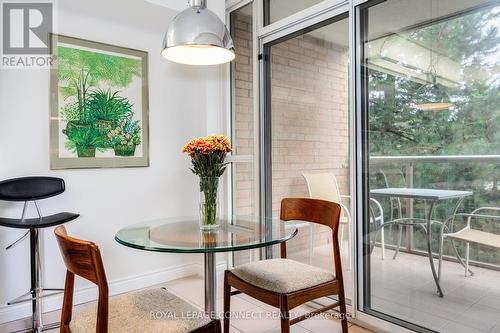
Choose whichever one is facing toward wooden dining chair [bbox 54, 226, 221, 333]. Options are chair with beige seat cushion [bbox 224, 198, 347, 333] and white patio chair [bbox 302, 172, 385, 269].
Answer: the chair with beige seat cushion

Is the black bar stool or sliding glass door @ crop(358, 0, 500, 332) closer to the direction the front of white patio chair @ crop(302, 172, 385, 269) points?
the sliding glass door

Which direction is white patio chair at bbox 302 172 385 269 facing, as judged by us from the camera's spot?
facing away from the viewer and to the right of the viewer

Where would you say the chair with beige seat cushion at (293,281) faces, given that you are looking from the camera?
facing the viewer and to the left of the viewer

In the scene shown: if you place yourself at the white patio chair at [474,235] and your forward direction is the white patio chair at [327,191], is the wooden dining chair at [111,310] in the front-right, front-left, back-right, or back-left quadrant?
front-left

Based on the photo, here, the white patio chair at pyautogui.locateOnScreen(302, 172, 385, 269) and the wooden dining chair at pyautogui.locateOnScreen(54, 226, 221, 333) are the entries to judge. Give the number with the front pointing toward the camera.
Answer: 0

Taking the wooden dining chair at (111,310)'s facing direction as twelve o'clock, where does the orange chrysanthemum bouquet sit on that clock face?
The orange chrysanthemum bouquet is roughly at 12 o'clock from the wooden dining chair.

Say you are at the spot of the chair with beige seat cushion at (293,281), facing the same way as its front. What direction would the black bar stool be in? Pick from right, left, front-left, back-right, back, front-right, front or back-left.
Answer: front-right

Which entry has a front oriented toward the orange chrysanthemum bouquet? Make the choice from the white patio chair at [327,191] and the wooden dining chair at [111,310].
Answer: the wooden dining chair

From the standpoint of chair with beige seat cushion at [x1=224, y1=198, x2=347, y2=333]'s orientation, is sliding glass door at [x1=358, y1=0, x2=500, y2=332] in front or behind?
behind

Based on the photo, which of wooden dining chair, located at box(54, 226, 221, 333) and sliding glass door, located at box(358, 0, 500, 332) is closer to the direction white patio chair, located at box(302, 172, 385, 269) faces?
the sliding glass door

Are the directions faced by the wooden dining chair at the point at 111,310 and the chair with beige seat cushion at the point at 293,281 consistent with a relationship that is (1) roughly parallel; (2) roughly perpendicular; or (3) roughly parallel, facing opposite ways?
roughly parallel, facing opposite ways

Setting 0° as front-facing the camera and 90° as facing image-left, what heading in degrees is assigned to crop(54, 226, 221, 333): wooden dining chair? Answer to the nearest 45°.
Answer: approximately 225°

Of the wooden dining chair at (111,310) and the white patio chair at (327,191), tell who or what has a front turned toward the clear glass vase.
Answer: the wooden dining chair

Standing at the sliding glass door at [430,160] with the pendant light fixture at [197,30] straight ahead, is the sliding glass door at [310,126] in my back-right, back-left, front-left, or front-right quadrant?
front-right
